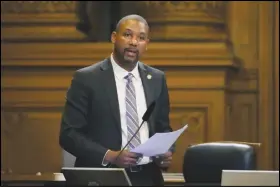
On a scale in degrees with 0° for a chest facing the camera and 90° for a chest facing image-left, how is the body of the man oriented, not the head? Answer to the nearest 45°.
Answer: approximately 315°
